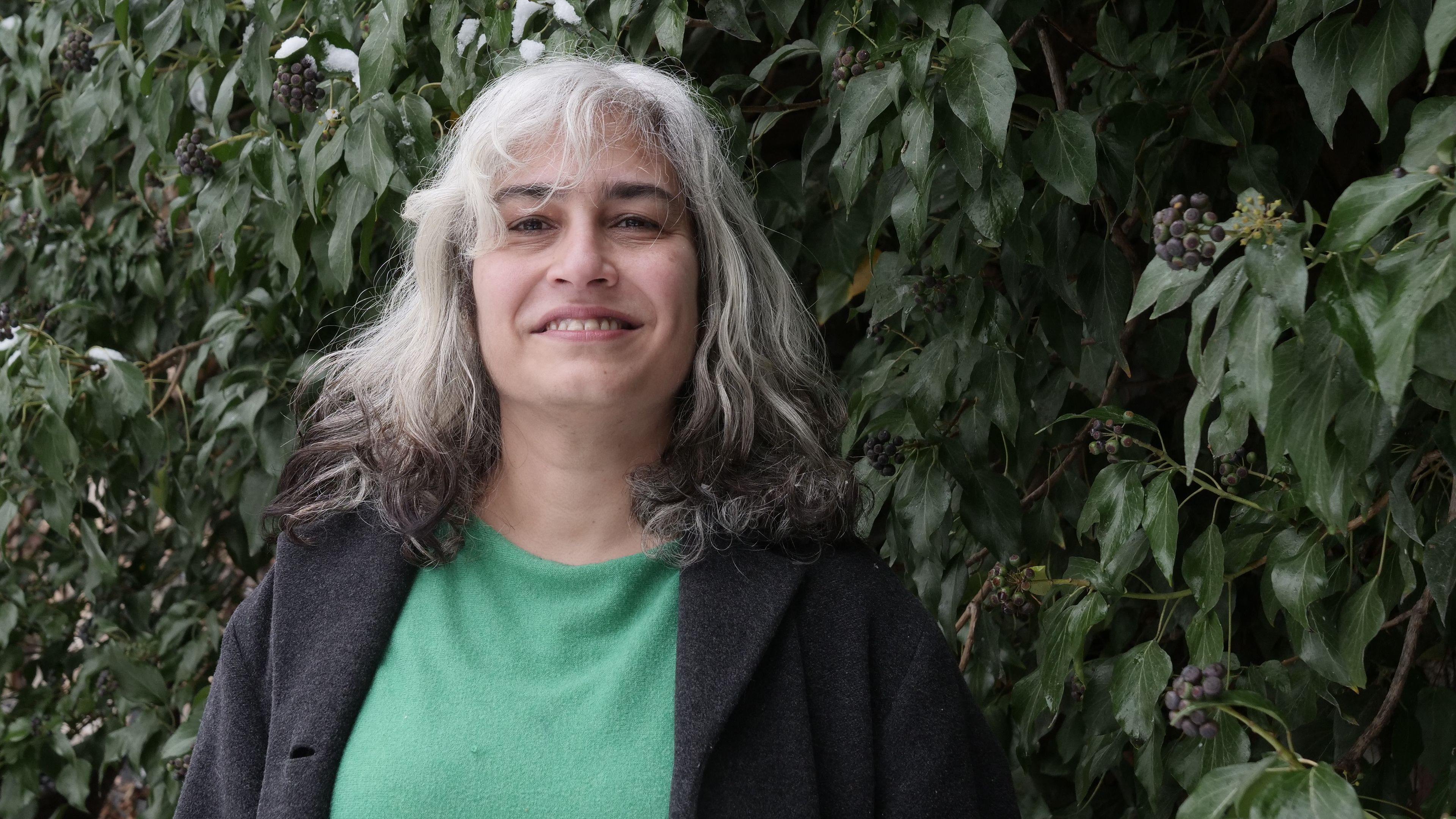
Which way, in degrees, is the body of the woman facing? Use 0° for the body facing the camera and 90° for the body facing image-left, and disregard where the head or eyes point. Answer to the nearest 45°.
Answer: approximately 0°

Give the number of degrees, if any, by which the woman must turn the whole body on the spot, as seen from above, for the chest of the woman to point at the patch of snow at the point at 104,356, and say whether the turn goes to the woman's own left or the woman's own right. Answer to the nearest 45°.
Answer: approximately 135° to the woman's own right

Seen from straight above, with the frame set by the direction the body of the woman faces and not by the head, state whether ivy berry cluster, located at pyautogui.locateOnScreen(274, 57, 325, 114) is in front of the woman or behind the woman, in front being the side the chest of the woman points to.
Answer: behind

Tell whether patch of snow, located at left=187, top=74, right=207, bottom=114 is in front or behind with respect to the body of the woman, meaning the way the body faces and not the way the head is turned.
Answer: behind

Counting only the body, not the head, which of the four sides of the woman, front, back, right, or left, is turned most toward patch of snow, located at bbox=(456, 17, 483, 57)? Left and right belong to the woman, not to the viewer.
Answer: back
